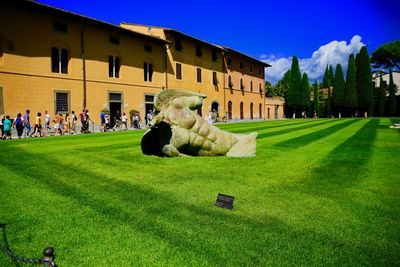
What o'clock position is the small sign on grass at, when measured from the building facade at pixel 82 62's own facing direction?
The small sign on grass is roughly at 1 o'clock from the building facade.

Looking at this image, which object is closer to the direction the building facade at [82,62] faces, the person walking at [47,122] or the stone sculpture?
the stone sculpture

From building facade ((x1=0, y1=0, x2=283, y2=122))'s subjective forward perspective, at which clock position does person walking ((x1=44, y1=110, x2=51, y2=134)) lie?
The person walking is roughly at 2 o'clock from the building facade.

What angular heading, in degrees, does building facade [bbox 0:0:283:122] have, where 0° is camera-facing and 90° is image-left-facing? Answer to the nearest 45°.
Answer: approximately 315°

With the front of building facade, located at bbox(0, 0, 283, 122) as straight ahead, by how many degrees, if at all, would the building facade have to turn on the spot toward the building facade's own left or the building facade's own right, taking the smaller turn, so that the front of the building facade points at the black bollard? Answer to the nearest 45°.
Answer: approximately 45° to the building facade's own right
